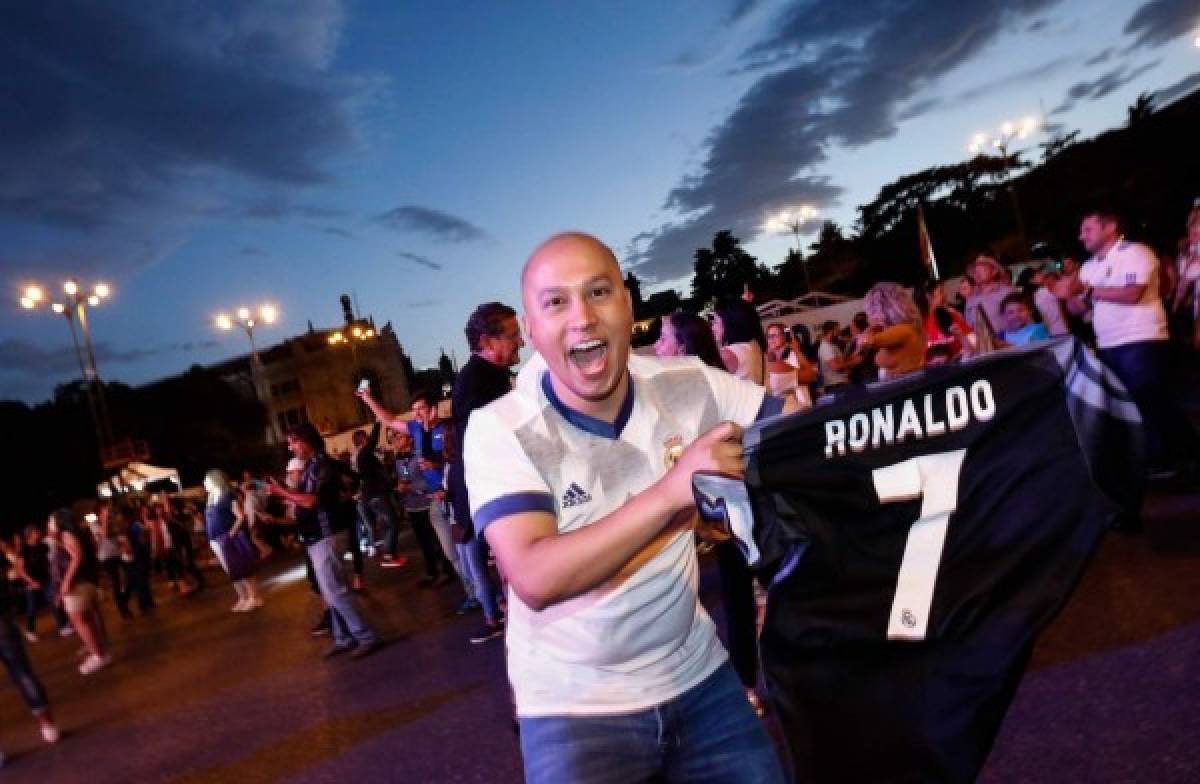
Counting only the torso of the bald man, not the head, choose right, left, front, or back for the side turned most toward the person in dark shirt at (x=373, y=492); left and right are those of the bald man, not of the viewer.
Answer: back

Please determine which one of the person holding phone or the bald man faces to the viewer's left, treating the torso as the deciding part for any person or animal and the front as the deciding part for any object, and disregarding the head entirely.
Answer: the person holding phone

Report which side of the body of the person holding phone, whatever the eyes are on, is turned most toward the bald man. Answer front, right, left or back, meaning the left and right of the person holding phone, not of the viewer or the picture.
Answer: left

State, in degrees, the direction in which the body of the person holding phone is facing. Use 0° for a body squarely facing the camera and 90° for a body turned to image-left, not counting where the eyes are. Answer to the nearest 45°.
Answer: approximately 90°

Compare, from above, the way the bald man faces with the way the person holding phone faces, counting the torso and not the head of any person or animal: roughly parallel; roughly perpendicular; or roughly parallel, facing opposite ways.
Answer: roughly perpendicular
